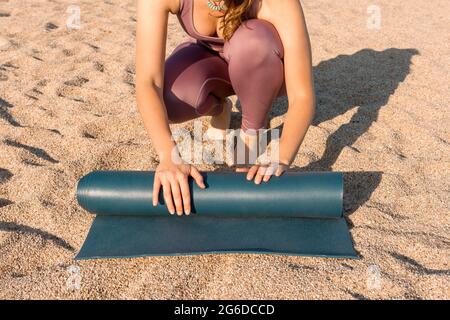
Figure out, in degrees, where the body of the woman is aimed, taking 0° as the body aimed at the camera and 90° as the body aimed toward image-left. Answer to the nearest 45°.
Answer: approximately 0°
